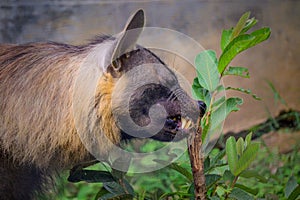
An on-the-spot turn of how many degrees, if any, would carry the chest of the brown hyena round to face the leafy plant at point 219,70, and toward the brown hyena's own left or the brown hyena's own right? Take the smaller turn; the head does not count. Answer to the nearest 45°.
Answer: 0° — it already faces it

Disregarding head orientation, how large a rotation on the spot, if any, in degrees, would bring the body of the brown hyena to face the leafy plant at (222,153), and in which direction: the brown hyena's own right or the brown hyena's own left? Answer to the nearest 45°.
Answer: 0° — it already faces it

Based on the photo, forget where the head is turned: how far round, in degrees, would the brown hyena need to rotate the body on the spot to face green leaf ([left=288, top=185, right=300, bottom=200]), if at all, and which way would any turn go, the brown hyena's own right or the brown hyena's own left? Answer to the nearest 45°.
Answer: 0° — it already faces it

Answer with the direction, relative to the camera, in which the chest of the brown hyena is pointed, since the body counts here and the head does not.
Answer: to the viewer's right
